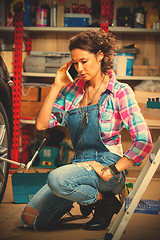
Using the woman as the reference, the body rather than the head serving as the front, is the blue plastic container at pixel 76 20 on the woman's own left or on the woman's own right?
on the woman's own right

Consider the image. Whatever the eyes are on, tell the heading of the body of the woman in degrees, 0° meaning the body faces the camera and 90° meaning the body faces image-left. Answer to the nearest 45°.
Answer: approximately 45°

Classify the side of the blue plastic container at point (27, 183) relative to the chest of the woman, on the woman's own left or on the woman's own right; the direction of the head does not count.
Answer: on the woman's own right

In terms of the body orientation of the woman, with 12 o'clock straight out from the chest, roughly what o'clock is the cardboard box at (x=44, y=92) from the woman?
The cardboard box is roughly at 4 o'clock from the woman.
